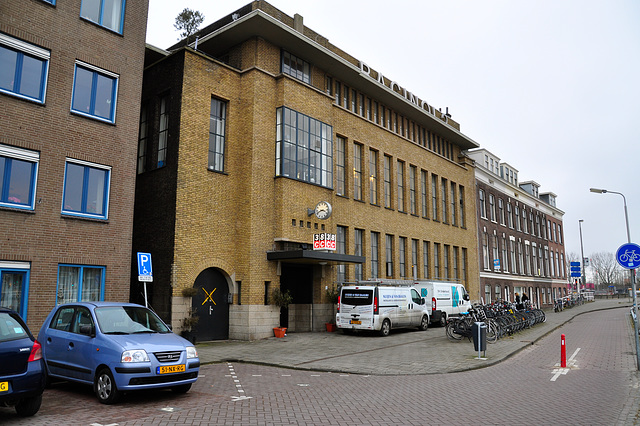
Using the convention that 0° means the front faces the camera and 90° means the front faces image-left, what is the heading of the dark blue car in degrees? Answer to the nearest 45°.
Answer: approximately 135°

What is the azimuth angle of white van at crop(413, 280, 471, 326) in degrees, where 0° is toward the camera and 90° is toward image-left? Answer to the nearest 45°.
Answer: approximately 225°

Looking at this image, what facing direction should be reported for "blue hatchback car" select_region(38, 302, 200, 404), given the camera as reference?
facing the viewer and to the right of the viewer

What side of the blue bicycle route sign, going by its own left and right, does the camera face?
front

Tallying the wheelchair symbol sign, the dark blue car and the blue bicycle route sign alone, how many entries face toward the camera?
2

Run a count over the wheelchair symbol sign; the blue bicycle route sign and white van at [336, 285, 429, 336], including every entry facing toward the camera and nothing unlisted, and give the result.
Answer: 2

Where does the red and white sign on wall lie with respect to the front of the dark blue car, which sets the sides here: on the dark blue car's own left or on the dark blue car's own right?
on the dark blue car's own right

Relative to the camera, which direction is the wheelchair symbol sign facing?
toward the camera

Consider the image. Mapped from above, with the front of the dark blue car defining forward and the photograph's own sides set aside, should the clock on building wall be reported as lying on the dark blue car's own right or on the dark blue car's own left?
on the dark blue car's own right

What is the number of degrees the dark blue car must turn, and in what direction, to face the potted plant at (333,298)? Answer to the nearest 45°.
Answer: approximately 90° to its right

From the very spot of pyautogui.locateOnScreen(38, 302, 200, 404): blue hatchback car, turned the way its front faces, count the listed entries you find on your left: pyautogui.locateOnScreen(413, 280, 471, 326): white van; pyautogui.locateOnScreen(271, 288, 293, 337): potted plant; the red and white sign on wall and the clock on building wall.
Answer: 4

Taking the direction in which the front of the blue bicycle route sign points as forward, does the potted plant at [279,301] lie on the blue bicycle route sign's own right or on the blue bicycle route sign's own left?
on the blue bicycle route sign's own right

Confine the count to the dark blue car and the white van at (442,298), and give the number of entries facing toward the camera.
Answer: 0

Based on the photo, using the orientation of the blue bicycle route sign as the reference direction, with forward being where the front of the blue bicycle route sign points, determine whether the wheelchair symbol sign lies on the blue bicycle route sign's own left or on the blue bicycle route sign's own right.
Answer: on the blue bicycle route sign's own right

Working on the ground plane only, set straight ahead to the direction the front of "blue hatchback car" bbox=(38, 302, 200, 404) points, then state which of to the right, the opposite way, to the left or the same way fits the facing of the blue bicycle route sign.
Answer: to the right
